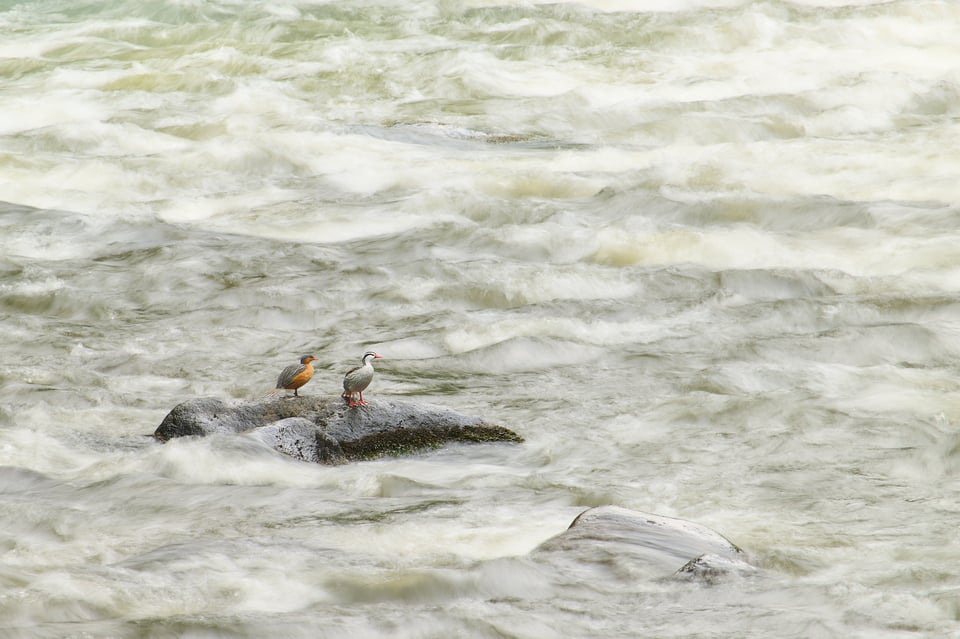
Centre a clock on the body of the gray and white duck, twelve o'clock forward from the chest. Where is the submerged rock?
The submerged rock is roughly at 2 o'clock from the gray and white duck.

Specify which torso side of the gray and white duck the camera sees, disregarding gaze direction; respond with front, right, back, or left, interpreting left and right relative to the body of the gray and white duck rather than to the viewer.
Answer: right
